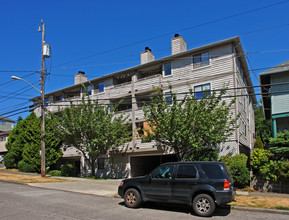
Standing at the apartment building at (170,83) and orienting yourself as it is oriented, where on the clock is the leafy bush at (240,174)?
The leafy bush is roughly at 10 o'clock from the apartment building.

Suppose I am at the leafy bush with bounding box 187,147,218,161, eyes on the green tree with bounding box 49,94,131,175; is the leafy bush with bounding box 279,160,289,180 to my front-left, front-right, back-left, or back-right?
back-left

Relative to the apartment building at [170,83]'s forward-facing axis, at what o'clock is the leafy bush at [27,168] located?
The leafy bush is roughly at 2 o'clock from the apartment building.

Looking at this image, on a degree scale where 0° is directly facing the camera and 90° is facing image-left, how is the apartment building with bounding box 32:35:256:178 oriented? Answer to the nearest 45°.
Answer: approximately 45°

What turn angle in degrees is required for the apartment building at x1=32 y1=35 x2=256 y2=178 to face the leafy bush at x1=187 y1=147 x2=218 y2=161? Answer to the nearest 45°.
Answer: approximately 45° to its left

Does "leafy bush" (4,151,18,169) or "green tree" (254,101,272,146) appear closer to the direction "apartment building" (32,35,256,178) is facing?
the leafy bush

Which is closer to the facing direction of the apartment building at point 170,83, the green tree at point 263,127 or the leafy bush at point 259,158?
the leafy bush

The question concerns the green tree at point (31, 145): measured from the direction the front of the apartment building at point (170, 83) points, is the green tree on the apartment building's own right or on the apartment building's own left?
on the apartment building's own right

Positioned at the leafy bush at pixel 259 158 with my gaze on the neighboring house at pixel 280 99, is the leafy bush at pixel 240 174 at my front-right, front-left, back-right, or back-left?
back-left
